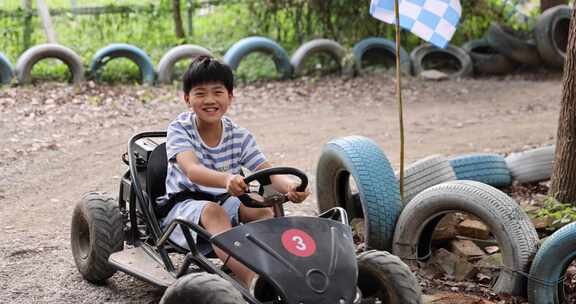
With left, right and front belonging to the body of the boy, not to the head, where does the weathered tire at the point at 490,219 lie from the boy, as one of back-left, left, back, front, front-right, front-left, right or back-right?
front-left

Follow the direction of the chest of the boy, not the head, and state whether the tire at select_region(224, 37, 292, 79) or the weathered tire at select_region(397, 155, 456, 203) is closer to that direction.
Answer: the weathered tire

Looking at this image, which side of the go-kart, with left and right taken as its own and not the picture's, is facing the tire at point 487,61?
left

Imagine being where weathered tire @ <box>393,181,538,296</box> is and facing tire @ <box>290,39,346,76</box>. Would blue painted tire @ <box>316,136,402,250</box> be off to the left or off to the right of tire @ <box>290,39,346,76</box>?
left

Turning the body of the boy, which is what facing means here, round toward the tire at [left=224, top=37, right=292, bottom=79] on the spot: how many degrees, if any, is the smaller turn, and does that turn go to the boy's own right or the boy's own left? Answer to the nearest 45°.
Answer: approximately 135° to the boy's own left

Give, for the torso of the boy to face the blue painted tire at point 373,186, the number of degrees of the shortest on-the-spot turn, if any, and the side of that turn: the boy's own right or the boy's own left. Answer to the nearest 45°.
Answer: approximately 90° to the boy's own left

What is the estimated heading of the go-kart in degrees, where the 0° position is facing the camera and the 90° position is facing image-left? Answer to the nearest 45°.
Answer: approximately 315°

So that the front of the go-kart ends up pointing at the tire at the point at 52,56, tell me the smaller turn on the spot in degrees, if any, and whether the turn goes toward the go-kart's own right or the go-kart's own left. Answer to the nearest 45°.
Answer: approximately 135° to the go-kart's own left

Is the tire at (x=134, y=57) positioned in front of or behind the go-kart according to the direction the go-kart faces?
behind

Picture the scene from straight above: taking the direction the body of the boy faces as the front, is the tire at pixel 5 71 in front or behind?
behind

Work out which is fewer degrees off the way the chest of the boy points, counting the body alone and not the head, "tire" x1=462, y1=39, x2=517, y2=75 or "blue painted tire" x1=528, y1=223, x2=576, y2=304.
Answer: the blue painted tire
